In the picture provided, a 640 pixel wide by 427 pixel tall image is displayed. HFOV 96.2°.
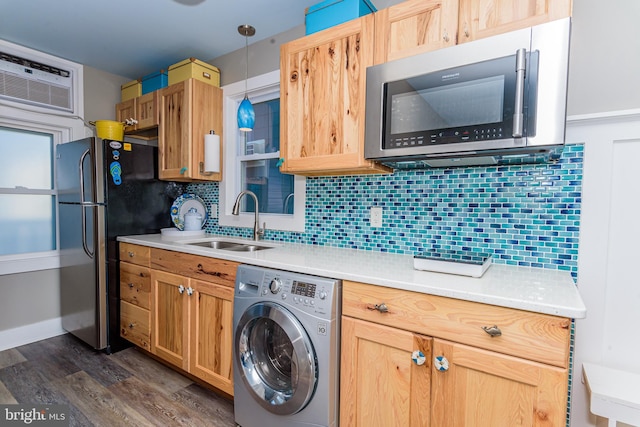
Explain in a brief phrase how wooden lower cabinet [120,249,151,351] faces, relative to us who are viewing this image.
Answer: facing the viewer and to the left of the viewer

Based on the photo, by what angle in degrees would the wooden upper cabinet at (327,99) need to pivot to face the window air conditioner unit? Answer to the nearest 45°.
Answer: approximately 45° to its right

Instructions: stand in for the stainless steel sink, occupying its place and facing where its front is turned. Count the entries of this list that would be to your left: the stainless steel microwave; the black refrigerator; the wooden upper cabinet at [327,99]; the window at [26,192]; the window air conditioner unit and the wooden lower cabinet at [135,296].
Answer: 2

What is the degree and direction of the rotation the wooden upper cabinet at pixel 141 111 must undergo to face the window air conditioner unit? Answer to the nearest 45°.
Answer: approximately 45° to its right

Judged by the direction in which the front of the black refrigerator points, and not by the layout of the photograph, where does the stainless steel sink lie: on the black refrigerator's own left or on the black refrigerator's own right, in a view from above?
on the black refrigerator's own left

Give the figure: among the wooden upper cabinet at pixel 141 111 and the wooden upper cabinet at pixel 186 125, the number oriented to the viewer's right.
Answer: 0

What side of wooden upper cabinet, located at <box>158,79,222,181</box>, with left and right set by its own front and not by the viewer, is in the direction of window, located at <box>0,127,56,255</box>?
right

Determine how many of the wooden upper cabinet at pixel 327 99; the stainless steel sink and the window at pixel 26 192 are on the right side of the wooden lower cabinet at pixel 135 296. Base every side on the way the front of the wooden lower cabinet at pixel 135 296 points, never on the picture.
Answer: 1

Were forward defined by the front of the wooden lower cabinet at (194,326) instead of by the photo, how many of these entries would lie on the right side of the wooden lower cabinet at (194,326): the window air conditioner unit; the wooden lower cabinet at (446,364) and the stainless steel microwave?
1

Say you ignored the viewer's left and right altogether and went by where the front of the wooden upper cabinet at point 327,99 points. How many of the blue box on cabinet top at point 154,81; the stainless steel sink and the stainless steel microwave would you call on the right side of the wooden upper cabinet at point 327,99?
2

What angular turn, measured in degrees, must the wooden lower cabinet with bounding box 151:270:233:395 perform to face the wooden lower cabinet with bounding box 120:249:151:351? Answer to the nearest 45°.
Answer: approximately 90° to its right
